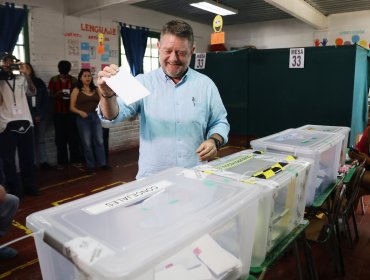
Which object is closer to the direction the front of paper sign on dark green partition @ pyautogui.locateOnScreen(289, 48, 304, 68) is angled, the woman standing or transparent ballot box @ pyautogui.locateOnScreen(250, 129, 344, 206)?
the transparent ballot box

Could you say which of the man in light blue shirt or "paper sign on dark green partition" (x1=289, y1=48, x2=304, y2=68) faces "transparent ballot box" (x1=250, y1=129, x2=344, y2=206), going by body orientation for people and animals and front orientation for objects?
the paper sign on dark green partition

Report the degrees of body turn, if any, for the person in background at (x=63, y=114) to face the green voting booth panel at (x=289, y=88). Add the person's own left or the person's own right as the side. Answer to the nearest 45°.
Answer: approximately 45° to the person's own left

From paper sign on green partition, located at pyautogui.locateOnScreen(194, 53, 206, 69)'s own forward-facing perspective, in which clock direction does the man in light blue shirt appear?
The man in light blue shirt is roughly at 12 o'clock from the paper sign on green partition.

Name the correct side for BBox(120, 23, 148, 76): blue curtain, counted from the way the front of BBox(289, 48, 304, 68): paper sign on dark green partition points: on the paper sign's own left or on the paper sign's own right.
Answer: on the paper sign's own right
